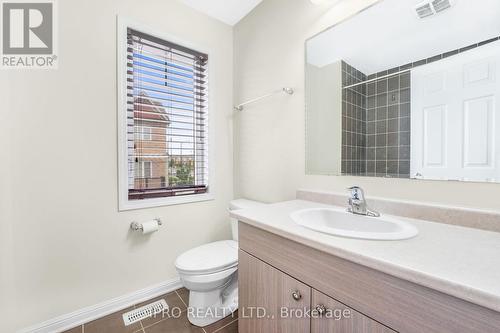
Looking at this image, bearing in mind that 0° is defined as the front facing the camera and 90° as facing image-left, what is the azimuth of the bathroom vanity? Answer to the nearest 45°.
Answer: approximately 45°

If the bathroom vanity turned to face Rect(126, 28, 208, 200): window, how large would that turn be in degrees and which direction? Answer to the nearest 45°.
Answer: approximately 45° to its right

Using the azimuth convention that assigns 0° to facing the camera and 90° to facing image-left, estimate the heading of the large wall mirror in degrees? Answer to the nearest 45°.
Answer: approximately 45°

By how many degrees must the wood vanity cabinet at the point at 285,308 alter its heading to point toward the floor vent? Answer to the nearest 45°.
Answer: approximately 45° to its right
